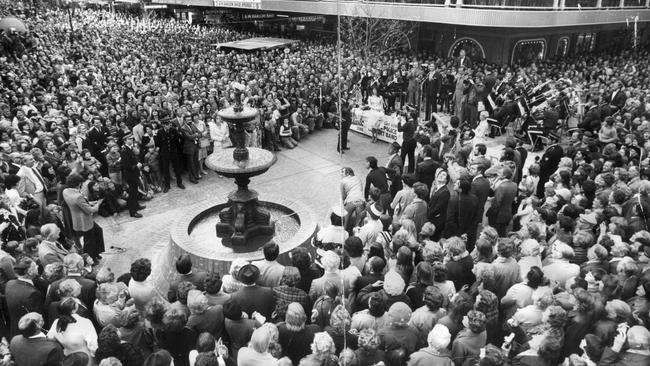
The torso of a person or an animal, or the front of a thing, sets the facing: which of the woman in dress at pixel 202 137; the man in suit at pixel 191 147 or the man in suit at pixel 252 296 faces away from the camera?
the man in suit at pixel 252 296

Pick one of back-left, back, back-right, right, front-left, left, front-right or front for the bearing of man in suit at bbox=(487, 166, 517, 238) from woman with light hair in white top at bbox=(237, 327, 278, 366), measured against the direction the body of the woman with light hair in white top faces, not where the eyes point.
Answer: front-right

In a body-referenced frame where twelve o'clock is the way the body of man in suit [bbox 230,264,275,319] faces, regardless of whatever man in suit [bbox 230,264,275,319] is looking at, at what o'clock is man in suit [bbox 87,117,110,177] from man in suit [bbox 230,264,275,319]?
man in suit [bbox 87,117,110,177] is roughly at 11 o'clock from man in suit [bbox 230,264,275,319].

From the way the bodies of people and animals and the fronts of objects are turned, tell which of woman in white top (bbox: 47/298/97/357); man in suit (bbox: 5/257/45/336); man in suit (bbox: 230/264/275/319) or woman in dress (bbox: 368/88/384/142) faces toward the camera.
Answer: woman in dress (bbox: 368/88/384/142)

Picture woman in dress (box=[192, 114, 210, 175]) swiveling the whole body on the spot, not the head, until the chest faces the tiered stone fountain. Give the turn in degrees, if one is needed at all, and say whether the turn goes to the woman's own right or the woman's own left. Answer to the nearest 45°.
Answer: approximately 45° to the woman's own right

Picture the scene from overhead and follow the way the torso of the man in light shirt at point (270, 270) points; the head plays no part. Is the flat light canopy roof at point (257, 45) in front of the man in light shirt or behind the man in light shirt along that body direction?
in front

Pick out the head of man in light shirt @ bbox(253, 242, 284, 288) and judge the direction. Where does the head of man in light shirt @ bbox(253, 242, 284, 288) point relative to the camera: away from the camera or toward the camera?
away from the camera

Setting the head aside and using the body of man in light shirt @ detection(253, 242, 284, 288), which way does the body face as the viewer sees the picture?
away from the camera

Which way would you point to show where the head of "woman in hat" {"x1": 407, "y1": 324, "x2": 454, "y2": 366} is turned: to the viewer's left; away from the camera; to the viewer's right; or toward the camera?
away from the camera

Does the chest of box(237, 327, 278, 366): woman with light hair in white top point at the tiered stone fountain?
yes
